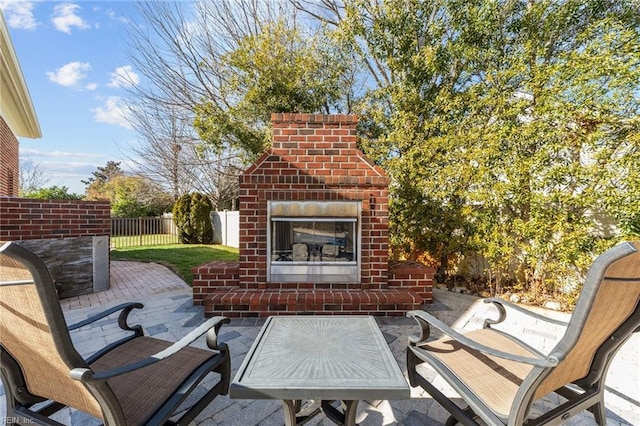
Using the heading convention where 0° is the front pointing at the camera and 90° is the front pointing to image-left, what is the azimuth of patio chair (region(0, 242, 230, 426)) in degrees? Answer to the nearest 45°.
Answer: approximately 225°

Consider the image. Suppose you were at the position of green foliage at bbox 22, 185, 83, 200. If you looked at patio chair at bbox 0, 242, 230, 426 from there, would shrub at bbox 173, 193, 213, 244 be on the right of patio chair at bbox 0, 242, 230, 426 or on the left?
left

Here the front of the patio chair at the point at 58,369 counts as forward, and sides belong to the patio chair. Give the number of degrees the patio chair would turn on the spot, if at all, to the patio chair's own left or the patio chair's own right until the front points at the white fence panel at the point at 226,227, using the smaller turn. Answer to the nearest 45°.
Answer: approximately 45° to the patio chair's own left

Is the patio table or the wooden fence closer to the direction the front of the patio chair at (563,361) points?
the wooden fence

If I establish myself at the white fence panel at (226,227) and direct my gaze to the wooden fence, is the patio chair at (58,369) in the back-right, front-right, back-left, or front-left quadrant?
back-left

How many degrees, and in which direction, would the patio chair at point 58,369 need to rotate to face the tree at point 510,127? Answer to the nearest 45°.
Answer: approximately 45° to its right

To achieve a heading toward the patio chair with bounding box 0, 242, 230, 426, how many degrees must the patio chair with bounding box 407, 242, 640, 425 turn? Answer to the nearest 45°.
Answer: approximately 90° to its left

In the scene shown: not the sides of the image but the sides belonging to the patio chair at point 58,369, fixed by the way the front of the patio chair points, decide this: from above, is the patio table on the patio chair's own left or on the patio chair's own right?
on the patio chair's own right

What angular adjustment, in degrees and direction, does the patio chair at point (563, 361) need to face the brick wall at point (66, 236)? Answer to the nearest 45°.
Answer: approximately 45° to its left
